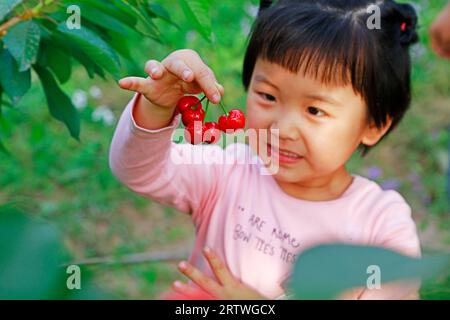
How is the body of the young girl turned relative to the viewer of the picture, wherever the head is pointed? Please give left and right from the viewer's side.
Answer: facing the viewer and to the left of the viewer

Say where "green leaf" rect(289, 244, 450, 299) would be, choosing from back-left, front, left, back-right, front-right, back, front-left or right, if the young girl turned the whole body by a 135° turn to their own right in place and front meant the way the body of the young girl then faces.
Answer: back

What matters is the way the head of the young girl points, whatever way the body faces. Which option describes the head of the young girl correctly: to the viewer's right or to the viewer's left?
to the viewer's left

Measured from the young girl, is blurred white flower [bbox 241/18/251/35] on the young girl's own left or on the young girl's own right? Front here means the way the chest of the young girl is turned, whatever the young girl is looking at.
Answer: on the young girl's own right

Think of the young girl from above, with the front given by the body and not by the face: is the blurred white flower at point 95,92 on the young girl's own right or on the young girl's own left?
on the young girl's own right

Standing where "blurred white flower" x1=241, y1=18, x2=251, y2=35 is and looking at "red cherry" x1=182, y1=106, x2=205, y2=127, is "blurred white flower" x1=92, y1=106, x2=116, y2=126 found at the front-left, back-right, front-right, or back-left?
front-right
